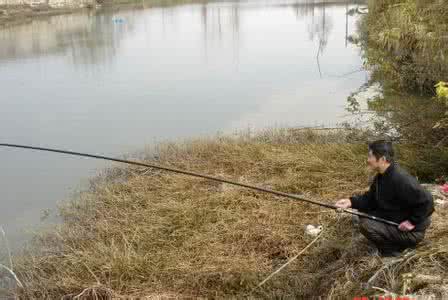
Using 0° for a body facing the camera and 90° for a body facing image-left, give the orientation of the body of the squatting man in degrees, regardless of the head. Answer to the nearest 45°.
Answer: approximately 90°
